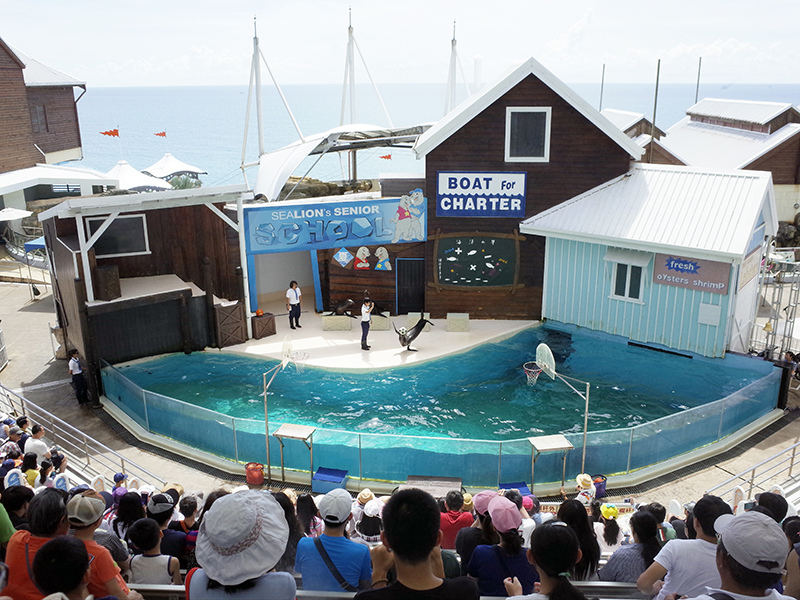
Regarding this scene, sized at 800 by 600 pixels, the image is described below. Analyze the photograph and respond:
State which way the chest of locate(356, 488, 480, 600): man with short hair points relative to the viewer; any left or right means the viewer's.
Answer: facing away from the viewer

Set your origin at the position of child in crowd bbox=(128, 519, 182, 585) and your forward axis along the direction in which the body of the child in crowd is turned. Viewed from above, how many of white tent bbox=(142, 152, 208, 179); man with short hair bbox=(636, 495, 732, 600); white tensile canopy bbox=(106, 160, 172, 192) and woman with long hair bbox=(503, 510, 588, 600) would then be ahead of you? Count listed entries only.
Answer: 2

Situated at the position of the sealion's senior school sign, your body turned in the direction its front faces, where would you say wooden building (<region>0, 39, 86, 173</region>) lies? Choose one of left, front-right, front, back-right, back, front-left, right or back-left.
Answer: back-right

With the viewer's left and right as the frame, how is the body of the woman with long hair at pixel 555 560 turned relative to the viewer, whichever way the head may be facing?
facing away from the viewer

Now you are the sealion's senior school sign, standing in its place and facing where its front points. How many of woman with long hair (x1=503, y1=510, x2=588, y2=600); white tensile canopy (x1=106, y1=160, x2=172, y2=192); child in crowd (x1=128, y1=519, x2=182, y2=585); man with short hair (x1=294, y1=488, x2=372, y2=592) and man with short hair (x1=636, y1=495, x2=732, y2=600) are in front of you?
4

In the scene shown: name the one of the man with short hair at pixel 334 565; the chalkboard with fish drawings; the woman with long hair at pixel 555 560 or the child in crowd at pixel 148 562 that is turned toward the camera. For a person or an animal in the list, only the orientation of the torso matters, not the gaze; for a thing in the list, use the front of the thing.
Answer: the chalkboard with fish drawings

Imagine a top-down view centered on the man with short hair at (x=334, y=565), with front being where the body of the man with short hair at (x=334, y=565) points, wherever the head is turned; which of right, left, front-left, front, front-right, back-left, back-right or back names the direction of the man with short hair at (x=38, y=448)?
front-left

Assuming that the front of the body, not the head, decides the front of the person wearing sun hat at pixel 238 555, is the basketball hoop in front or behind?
in front

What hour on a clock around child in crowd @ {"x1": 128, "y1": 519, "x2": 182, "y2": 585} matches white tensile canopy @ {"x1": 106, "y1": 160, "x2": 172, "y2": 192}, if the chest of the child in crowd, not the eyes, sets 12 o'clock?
The white tensile canopy is roughly at 12 o'clock from the child in crowd.

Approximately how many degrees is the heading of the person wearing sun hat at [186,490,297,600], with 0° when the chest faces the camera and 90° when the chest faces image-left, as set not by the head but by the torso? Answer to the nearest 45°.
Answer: approximately 180°

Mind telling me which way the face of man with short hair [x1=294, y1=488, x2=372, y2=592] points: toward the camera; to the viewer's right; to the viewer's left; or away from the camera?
away from the camera

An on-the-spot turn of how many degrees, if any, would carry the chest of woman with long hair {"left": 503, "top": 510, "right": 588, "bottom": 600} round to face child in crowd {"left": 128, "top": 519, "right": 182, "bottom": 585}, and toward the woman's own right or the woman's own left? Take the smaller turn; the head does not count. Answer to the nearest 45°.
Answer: approximately 90° to the woman's own left

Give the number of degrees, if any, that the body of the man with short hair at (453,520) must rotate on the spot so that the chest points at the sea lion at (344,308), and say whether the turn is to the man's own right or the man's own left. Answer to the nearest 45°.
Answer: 0° — they already face it

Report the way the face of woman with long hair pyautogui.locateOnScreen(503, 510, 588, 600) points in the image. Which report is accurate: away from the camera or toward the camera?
away from the camera

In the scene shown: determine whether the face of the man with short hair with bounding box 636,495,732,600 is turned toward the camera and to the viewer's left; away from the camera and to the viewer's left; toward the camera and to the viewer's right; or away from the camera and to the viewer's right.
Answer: away from the camera and to the viewer's left
